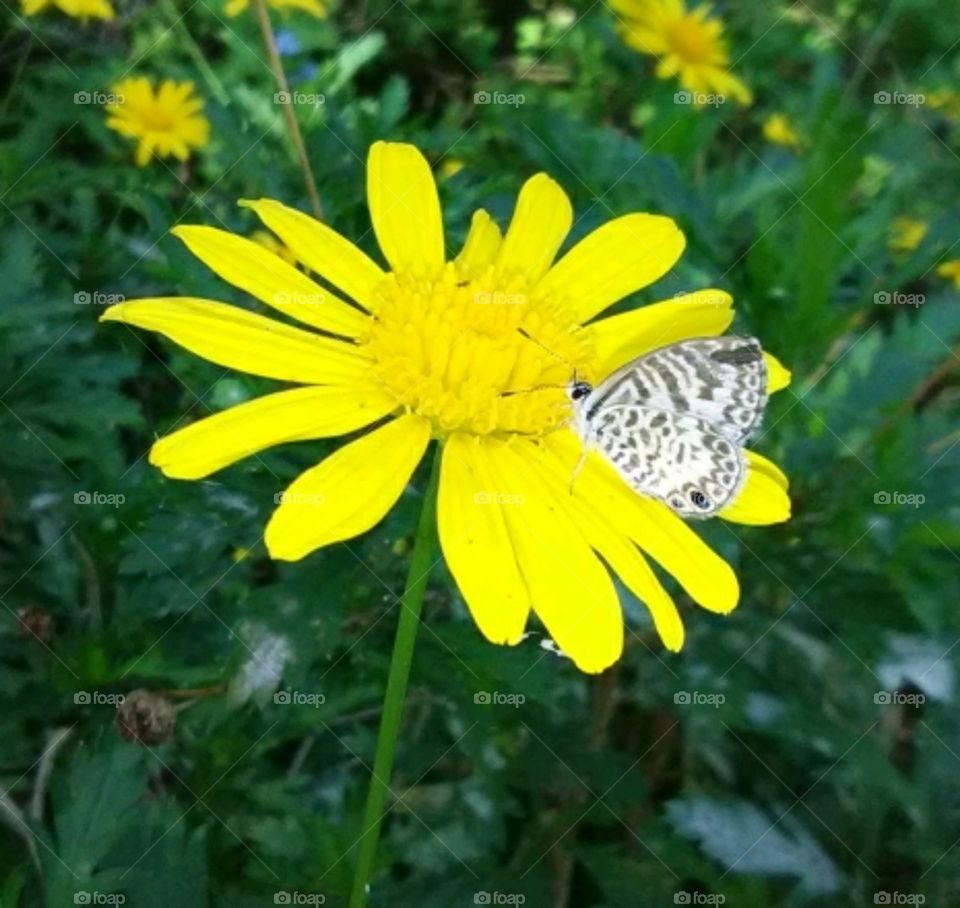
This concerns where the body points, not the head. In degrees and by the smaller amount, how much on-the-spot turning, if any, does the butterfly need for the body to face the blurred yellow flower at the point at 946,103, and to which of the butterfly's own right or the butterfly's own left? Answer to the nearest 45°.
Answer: approximately 90° to the butterfly's own right

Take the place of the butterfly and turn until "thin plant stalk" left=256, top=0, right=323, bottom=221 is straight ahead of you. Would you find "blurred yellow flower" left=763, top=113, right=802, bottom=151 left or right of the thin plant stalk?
right

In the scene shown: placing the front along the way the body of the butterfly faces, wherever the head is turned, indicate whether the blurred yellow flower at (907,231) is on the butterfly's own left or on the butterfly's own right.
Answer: on the butterfly's own right

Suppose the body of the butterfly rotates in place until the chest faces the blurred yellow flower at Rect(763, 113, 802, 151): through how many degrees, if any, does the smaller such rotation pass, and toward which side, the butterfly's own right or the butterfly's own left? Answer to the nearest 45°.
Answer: approximately 90° to the butterfly's own right

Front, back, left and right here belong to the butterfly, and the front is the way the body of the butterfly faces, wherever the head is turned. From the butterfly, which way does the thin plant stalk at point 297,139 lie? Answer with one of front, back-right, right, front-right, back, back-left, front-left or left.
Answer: front-right

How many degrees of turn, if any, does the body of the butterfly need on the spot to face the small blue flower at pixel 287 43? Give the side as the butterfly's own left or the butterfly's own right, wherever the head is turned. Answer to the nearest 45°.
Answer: approximately 45° to the butterfly's own right

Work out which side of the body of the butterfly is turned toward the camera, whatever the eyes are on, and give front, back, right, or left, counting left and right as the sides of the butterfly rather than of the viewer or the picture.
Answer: left
